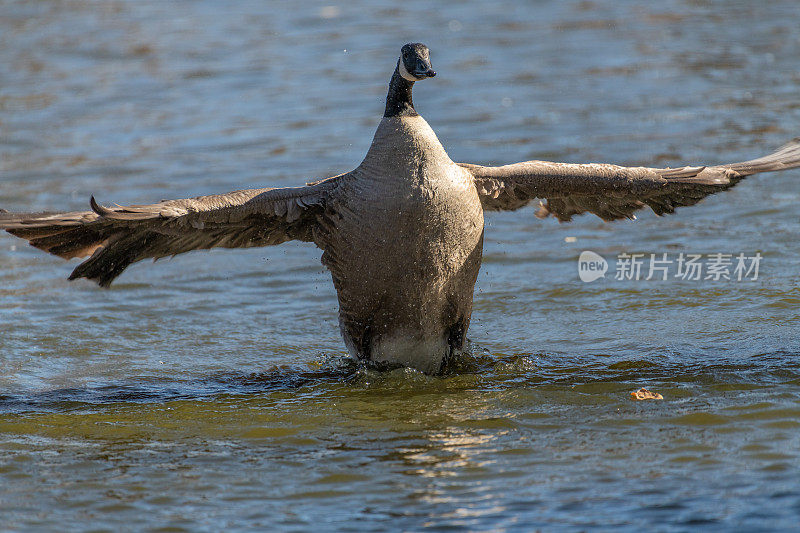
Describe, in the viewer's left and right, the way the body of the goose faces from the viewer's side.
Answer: facing the viewer
